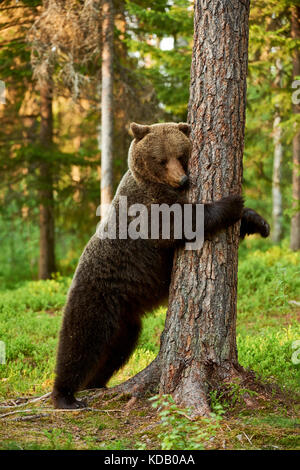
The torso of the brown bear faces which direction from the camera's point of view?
to the viewer's right

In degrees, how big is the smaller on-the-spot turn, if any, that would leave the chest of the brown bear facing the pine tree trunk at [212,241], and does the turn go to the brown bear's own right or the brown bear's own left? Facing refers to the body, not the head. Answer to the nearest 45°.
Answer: approximately 45° to the brown bear's own right

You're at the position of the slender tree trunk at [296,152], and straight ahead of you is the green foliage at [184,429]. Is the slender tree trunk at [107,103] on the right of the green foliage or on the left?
right
